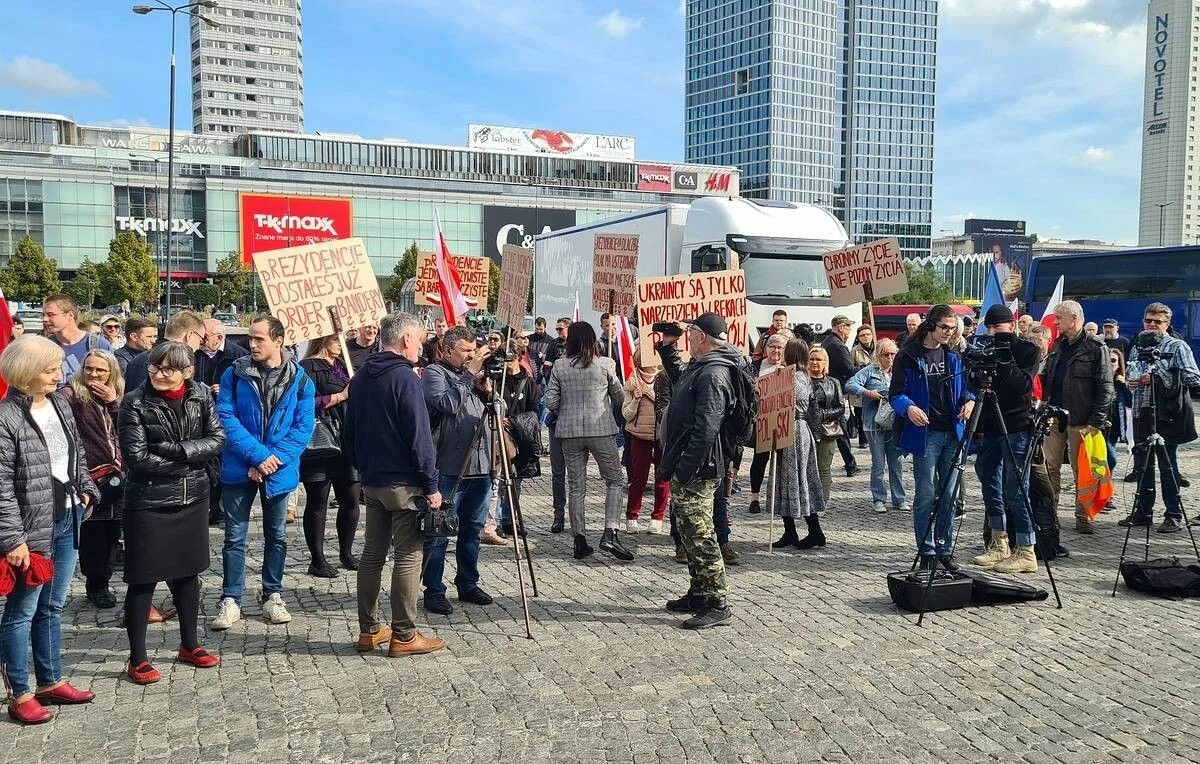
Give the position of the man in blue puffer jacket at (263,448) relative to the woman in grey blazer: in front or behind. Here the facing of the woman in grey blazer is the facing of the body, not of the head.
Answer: behind

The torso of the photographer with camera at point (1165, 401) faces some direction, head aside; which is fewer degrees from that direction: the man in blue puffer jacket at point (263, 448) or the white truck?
the man in blue puffer jacket

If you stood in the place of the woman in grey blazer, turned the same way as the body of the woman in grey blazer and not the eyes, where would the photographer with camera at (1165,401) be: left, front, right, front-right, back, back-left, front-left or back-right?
right

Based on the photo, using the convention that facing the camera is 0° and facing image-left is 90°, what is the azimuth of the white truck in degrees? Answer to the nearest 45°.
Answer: approximately 315°

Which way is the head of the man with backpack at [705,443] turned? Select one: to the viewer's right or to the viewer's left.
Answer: to the viewer's left

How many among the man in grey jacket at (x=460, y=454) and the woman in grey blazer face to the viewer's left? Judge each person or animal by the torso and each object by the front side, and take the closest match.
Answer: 0

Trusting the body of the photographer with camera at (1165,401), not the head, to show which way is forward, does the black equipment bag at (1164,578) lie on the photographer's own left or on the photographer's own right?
on the photographer's own left

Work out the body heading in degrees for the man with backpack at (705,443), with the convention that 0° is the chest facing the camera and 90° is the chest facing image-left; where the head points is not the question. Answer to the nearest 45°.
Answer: approximately 90°

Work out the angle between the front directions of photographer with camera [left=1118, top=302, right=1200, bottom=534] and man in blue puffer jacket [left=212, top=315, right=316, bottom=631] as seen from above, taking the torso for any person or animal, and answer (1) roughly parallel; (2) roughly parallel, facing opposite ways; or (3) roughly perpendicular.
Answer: roughly perpendicular

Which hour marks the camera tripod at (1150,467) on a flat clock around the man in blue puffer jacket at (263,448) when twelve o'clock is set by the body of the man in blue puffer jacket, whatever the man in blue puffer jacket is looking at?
The camera tripod is roughly at 9 o'clock from the man in blue puffer jacket.

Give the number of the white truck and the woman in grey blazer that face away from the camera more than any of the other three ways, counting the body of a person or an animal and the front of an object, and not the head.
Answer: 1
